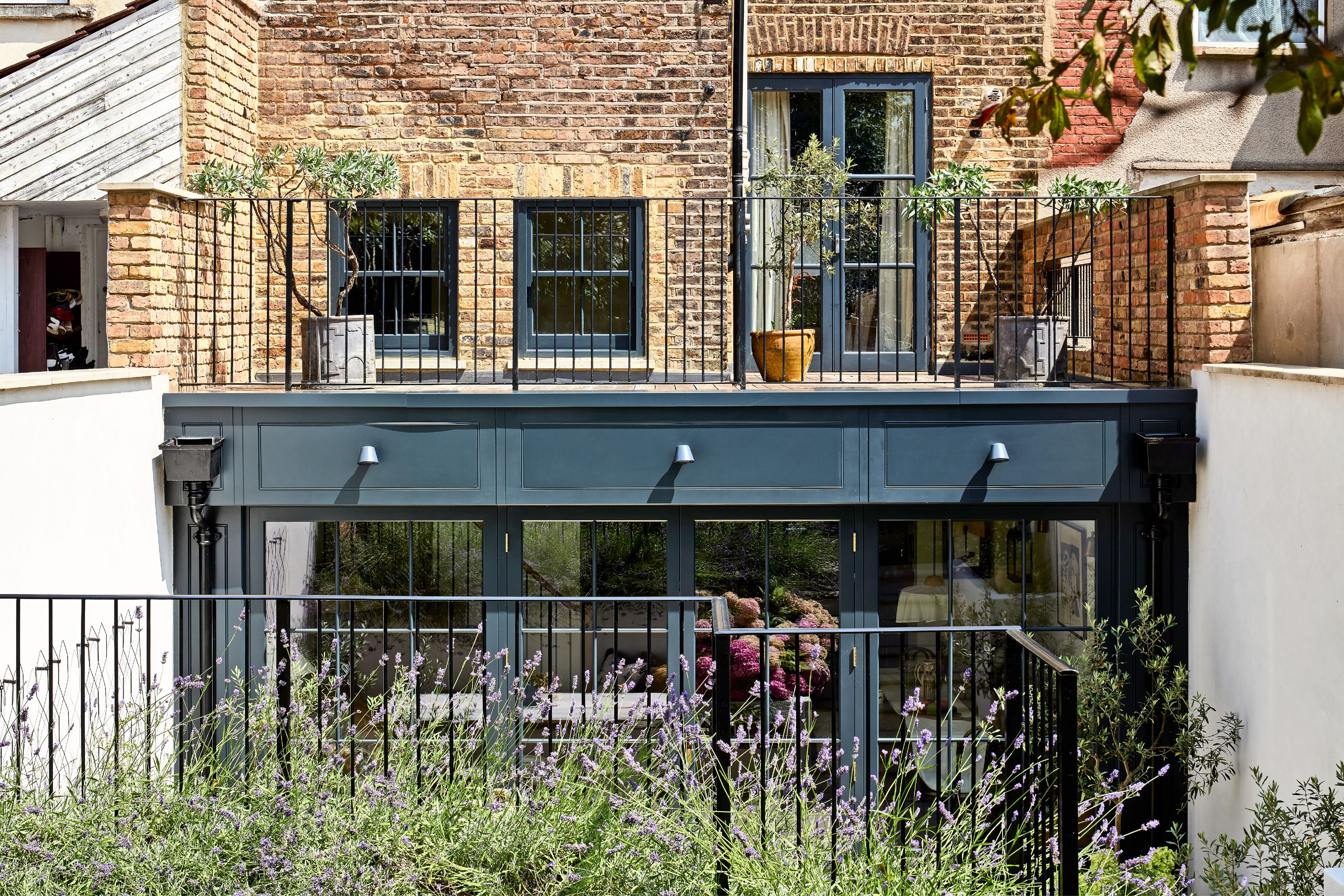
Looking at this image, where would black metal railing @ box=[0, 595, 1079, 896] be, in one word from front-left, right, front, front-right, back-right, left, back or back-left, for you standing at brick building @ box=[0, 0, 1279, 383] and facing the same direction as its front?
front

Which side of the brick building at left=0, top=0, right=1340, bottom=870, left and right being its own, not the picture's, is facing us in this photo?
front

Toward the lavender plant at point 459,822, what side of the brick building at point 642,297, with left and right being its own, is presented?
front

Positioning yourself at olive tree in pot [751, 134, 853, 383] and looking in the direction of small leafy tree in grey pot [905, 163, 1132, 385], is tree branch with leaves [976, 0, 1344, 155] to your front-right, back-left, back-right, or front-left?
front-right

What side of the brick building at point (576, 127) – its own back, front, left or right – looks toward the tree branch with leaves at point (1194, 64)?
front

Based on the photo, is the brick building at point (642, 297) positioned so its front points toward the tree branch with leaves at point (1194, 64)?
yes
